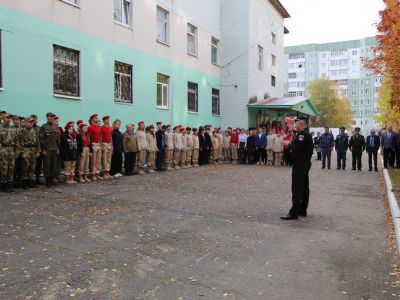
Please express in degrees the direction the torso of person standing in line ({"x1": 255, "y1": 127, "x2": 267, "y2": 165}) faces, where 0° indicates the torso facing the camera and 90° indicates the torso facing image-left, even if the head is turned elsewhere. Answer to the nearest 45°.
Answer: approximately 0°

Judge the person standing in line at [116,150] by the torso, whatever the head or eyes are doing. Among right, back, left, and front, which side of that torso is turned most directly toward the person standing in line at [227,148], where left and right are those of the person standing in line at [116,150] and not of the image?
left

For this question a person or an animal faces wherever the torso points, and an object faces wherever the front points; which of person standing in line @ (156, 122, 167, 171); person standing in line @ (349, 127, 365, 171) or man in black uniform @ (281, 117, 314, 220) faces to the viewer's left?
the man in black uniform

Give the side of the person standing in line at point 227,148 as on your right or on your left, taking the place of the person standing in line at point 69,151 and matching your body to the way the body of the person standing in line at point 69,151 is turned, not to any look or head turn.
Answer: on your left

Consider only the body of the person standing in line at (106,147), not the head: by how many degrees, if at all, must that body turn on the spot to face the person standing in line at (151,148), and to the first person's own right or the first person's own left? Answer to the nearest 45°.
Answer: approximately 90° to the first person's own left

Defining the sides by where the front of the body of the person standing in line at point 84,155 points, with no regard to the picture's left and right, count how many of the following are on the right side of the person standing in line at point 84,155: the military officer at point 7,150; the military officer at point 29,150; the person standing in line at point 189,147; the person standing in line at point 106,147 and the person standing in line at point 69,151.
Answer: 3

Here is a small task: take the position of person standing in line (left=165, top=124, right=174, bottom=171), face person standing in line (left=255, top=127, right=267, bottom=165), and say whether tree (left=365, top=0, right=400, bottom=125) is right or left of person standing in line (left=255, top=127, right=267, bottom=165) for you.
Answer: right

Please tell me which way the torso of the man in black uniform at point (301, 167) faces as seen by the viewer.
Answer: to the viewer's left

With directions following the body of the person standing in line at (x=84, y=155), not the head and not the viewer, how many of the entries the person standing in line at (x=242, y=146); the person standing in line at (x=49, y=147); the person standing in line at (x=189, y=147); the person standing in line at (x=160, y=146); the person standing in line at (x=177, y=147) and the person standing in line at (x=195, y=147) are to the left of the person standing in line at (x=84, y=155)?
5

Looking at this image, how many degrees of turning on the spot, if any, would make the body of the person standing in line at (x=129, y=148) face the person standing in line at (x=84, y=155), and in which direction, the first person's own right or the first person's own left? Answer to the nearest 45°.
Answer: approximately 90° to the first person's own right

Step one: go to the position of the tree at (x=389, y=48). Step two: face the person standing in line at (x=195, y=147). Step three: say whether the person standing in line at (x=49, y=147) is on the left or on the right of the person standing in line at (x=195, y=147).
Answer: left

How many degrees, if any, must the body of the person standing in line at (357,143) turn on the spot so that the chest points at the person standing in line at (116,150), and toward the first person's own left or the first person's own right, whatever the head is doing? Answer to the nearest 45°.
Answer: approximately 45° to the first person's own right

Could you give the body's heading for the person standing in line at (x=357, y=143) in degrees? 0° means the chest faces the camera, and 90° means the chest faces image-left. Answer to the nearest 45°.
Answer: approximately 0°
